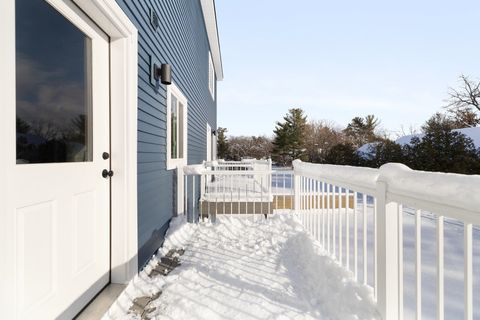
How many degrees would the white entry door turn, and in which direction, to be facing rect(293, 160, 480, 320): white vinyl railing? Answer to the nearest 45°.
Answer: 0° — it already faces it

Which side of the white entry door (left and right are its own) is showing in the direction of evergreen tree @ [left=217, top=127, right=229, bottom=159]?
left

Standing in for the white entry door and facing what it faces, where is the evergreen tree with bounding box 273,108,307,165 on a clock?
The evergreen tree is roughly at 9 o'clock from the white entry door.

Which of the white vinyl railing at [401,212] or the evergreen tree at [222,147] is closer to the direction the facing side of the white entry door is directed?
the white vinyl railing

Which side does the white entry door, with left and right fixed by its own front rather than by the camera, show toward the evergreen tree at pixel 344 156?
left

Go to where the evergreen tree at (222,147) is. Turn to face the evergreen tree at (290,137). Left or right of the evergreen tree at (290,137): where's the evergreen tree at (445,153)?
right

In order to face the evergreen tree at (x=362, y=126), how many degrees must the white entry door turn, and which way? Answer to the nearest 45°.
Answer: approximately 90° to its left

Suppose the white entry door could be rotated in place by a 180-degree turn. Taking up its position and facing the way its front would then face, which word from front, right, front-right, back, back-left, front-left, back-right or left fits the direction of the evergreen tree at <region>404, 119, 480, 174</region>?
back-right

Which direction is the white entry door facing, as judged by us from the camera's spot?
facing the viewer and to the right of the viewer
